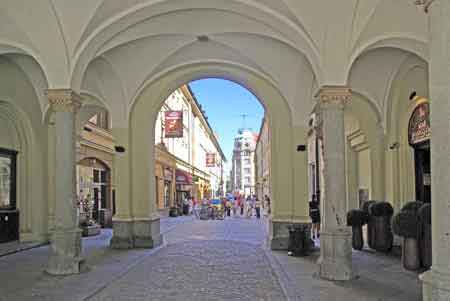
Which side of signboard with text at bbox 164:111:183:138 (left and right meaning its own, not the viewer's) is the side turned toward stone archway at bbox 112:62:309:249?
front

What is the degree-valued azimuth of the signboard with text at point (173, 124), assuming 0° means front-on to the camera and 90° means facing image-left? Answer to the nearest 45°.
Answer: approximately 0°

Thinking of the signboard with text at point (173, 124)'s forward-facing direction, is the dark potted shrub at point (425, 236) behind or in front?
in front

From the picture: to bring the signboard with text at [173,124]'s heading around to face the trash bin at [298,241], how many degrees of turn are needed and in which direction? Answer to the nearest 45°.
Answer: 0° — it already faces it

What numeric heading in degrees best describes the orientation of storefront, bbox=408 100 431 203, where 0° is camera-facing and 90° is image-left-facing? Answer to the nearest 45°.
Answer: approximately 45°

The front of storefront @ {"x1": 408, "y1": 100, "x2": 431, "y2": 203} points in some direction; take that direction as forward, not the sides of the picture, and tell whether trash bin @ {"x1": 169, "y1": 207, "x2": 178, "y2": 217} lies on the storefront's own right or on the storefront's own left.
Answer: on the storefront's own right

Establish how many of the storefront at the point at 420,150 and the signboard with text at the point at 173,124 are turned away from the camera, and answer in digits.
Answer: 0

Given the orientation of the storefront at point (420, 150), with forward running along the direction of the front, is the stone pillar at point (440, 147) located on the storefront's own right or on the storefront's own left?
on the storefront's own left
